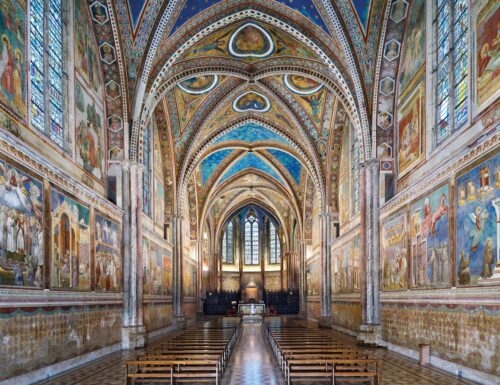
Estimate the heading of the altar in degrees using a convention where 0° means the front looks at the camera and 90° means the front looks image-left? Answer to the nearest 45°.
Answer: approximately 0°
